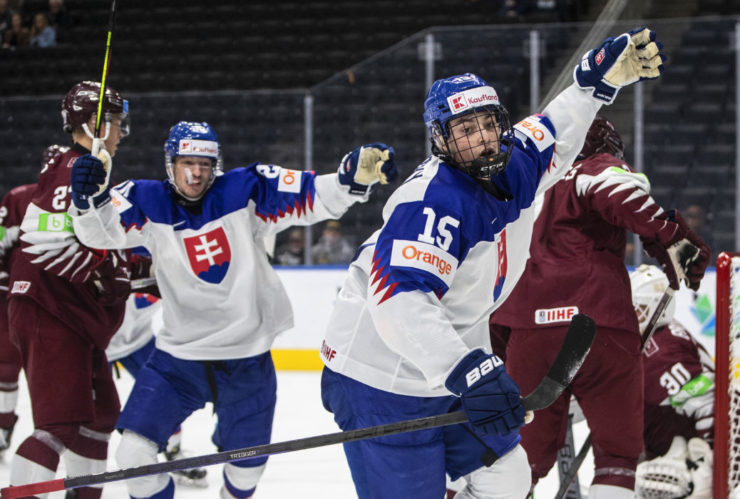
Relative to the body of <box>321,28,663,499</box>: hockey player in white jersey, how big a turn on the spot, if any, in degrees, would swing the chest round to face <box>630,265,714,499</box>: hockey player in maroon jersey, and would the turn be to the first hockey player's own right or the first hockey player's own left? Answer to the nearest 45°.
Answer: approximately 90° to the first hockey player's own left

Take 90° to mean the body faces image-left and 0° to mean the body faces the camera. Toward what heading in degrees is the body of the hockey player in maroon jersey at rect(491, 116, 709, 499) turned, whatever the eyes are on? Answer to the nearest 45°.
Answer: approximately 225°

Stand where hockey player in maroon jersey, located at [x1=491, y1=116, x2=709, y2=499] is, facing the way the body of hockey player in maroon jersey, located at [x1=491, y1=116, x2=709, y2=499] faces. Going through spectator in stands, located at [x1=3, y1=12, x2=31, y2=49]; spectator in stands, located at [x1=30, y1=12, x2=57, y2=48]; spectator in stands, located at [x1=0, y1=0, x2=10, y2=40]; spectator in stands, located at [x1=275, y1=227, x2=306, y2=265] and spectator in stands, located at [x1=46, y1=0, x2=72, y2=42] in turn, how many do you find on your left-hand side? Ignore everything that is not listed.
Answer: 5

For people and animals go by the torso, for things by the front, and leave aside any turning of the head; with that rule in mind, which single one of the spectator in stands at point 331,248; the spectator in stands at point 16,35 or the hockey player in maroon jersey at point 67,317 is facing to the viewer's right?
the hockey player in maroon jersey

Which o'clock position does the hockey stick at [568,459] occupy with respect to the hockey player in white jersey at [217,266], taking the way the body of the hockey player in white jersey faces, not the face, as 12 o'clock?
The hockey stick is roughly at 9 o'clock from the hockey player in white jersey.

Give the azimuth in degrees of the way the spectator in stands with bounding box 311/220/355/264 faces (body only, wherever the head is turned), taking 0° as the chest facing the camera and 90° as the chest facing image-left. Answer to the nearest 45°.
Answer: approximately 0°

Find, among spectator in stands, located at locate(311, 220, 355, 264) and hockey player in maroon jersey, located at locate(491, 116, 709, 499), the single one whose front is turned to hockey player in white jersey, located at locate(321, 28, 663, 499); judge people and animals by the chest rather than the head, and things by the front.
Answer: the spectator in stands

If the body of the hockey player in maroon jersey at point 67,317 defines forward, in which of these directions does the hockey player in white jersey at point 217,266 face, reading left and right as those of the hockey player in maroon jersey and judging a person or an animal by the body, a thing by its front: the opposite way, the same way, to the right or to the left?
to the right

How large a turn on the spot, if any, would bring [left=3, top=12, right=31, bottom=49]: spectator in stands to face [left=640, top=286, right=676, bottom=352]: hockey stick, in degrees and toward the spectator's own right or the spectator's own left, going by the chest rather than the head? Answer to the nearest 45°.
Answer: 0° — they already face it

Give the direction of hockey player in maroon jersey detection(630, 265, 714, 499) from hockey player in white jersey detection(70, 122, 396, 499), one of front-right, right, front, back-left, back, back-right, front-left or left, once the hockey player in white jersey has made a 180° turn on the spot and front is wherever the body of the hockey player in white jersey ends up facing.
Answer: right

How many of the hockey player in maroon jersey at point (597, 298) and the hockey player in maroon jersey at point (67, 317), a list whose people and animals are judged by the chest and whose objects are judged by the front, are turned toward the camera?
0
